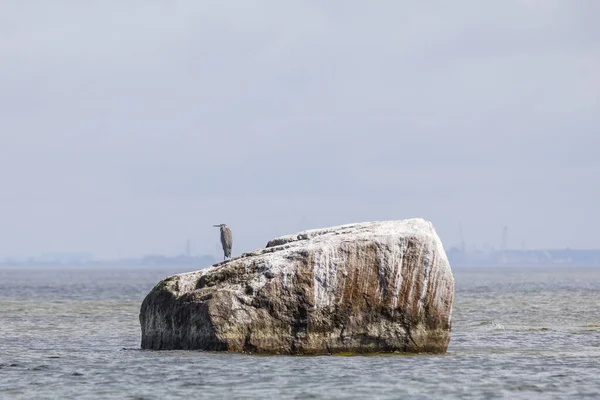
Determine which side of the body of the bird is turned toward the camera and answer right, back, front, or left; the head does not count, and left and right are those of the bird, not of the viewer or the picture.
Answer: left
